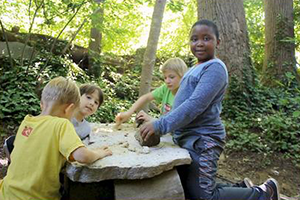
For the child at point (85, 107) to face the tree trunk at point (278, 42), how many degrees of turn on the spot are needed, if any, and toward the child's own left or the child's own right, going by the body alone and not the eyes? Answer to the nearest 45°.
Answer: approximately 90° to the child's own left

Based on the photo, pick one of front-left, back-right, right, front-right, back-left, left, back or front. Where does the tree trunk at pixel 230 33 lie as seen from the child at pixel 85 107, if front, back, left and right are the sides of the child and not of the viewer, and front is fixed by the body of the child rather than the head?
left

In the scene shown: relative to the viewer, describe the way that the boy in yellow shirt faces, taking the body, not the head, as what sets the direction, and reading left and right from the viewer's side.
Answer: facing away from the viewer and to the right of the viewer

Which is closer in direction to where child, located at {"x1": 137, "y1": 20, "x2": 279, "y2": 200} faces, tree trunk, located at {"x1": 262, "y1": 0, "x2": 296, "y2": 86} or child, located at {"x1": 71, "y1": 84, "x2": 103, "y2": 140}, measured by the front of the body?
the child

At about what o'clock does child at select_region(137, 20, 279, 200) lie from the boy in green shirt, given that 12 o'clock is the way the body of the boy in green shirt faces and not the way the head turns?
The child is roughly at 10 o'clock from the boy in green shirt.

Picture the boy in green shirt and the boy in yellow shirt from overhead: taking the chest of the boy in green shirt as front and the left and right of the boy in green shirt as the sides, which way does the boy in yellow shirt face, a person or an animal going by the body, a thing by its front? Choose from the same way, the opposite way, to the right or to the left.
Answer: the opposite way

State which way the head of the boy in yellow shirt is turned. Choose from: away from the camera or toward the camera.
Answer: away from the camera

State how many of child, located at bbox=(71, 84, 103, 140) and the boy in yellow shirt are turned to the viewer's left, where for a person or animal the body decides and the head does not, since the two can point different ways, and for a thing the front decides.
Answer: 0

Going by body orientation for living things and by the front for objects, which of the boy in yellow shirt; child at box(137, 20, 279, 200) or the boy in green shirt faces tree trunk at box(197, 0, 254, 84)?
the boy in yellow shirt
